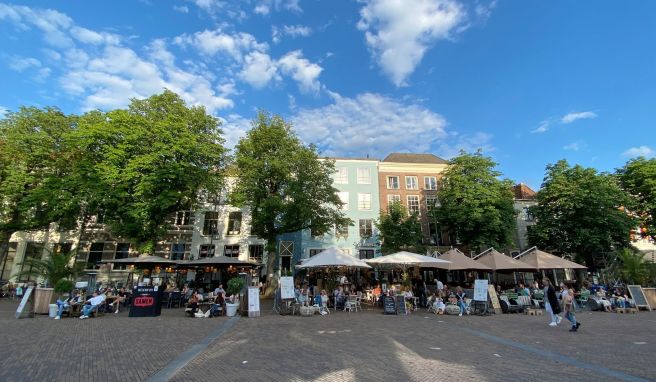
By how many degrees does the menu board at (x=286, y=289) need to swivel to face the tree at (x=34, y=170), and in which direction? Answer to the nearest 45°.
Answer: approximately 135° to its right

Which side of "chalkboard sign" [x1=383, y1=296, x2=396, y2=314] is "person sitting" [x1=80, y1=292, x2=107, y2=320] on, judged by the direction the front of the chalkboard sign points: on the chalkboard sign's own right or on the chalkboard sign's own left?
on the chalkboard sign's own right

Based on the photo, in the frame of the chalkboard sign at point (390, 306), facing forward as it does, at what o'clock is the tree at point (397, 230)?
The tree is roughly at 6 o'clock from the chalkboard sign.

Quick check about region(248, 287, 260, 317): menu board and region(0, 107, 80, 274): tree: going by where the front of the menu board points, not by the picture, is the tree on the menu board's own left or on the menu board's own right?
on the menu board's own right

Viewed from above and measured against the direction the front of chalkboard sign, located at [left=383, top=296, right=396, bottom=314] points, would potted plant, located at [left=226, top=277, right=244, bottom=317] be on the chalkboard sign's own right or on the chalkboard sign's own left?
on the chalkboard sign's own right

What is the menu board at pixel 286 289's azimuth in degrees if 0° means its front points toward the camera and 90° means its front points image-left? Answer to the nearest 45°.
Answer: approximately 0°

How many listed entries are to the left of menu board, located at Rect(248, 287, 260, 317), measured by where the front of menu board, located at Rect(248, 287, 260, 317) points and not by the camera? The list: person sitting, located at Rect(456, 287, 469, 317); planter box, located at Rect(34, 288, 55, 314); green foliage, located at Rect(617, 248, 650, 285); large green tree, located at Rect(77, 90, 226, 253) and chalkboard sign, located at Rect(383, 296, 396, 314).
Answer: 3

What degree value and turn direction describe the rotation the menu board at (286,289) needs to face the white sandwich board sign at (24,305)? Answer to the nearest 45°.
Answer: approximately 90° to its right

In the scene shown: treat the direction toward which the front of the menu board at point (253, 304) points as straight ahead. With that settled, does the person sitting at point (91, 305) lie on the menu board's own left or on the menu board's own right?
on the menu board's own right

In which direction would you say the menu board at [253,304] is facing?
toward the camera

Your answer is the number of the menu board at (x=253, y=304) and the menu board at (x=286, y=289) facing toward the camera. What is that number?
2

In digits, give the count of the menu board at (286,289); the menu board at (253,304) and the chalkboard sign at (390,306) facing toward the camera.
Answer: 3

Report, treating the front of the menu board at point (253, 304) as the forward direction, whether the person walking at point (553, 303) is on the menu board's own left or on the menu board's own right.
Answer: on the menu board's own left

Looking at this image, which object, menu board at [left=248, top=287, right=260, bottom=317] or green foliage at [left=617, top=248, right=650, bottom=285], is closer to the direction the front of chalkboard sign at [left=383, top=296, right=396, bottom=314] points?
the menu board

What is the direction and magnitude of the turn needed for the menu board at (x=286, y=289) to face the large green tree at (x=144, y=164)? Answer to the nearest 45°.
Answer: approximately 135° to its right

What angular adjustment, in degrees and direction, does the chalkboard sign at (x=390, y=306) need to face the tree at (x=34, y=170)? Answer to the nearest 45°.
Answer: approximately 90° to its right

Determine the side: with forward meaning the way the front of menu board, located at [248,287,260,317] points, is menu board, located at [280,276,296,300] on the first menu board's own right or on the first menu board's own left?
on the first menu board's own left

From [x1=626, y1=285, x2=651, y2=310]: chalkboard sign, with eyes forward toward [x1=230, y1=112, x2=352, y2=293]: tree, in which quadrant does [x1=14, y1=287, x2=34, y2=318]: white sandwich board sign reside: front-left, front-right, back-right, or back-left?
front-left
